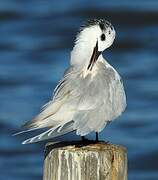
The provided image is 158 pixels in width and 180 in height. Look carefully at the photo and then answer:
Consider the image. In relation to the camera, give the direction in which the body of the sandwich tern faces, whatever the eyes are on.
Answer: to the viewer's right
